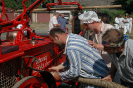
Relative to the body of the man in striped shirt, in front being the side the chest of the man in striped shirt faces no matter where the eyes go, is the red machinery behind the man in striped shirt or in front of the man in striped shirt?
in front

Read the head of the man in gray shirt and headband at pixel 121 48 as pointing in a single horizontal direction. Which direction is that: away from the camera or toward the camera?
toward the camera

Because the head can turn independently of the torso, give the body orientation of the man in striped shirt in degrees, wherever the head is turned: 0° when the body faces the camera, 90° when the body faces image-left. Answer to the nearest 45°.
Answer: approximately 90°

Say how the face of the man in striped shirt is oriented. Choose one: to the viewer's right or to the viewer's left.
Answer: to the viewer's left
